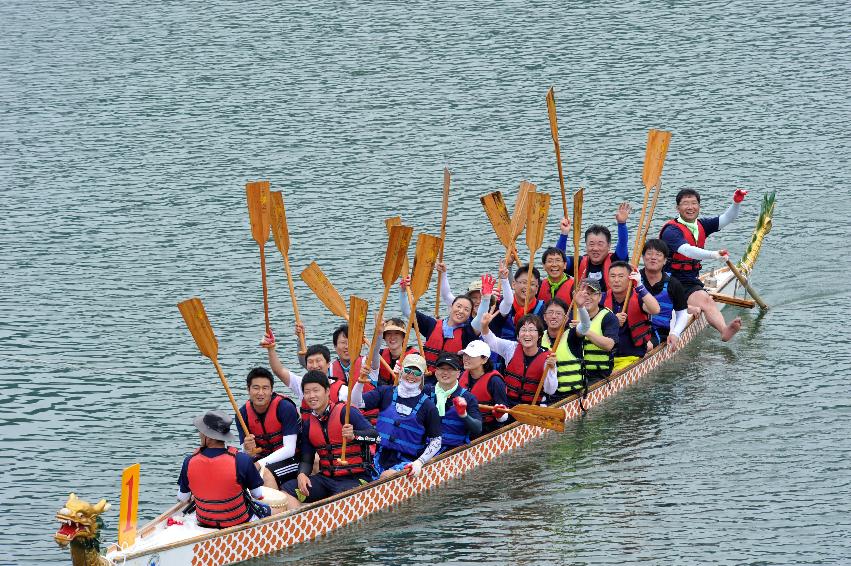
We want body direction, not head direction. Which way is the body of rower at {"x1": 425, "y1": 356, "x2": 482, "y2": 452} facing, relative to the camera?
toward the camera

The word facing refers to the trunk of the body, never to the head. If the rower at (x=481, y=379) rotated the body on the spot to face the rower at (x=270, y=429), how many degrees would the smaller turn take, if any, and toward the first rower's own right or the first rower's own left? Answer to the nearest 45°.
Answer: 0° — they already face them

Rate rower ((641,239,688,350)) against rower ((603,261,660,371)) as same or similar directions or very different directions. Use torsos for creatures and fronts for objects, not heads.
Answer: same or similar directions

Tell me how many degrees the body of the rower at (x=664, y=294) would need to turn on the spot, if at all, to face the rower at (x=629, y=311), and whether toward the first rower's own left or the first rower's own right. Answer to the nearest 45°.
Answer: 0° — they already face them

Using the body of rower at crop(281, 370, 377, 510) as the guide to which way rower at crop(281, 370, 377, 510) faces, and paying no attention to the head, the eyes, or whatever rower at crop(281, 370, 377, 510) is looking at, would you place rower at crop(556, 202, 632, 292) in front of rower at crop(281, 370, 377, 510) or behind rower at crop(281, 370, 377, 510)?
behind

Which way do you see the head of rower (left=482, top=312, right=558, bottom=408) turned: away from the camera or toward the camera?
toward the camera

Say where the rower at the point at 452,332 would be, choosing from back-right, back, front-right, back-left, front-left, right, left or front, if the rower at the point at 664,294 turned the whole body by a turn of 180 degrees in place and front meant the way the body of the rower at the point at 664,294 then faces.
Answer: back

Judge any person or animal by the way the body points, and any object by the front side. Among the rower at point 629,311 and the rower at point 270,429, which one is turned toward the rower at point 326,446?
the rower at point 629,311

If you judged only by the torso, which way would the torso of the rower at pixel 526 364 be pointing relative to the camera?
toward the camera

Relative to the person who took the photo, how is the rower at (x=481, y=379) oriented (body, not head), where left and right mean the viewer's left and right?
facing the viewer and to the left of the viewer

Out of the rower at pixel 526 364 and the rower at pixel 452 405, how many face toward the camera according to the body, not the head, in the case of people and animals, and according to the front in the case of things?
2

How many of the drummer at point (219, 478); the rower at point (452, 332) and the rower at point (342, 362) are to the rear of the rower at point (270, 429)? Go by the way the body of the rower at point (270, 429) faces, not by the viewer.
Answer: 2

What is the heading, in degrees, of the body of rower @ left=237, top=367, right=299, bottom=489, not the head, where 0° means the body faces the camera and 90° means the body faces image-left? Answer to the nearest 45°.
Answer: approximately 45°

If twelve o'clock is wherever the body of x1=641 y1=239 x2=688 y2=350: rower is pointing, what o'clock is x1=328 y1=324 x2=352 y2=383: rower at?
x1=328 y1=324 x2=352 y2=383: rower is roughly at 12 o'clock from x1=641 y1=239 x2=688 y2=350: rower.
